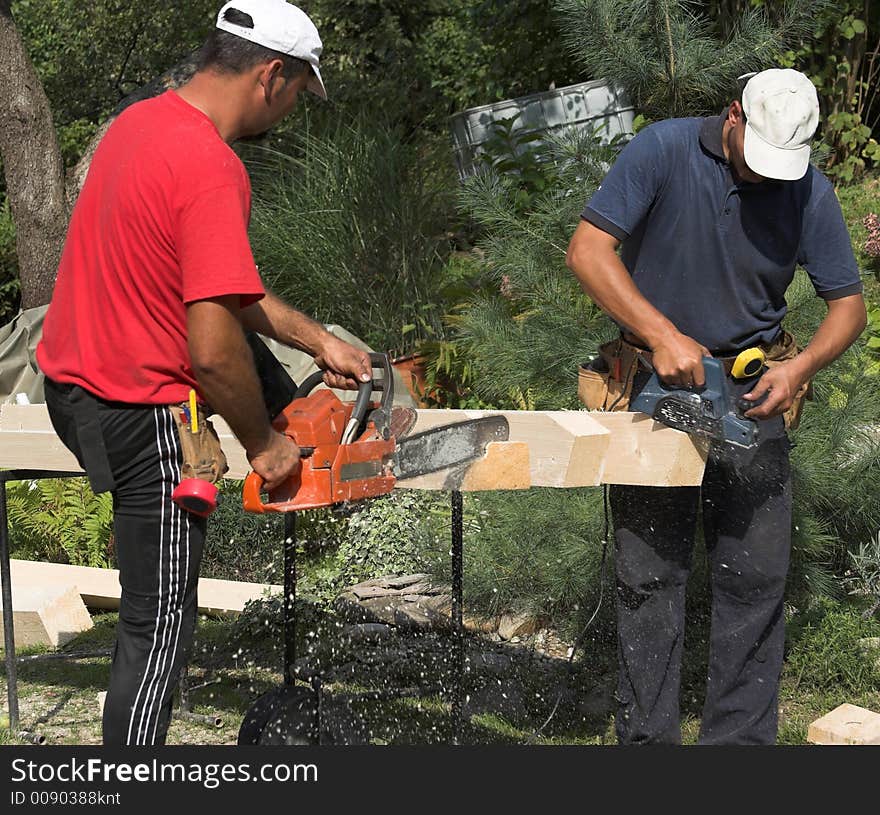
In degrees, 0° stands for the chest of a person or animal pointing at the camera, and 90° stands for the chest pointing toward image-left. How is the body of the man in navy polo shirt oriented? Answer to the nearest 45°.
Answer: approximately 0°

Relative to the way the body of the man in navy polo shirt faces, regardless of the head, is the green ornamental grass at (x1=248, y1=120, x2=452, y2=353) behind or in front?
behind

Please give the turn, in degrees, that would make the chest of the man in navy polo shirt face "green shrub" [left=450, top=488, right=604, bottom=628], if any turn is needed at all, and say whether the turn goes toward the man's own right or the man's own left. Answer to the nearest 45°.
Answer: approximately 135° to the man's own right

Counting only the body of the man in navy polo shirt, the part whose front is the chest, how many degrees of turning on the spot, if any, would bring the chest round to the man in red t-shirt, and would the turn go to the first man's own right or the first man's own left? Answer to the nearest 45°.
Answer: approximately 45° to the first man's own right

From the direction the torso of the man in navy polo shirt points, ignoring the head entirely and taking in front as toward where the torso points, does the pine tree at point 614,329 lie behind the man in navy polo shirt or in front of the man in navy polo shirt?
behind

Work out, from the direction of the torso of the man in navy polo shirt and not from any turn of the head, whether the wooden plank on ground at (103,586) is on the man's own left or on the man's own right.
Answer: on the man's own right

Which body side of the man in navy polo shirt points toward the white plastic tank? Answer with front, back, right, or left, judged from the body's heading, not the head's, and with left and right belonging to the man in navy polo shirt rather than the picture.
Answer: back

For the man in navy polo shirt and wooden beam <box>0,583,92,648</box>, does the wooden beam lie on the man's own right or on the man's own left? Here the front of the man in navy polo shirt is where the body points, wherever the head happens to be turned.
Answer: on the man's own right

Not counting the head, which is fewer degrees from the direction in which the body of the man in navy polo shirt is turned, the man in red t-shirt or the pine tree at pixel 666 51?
the man in red t-shirt
